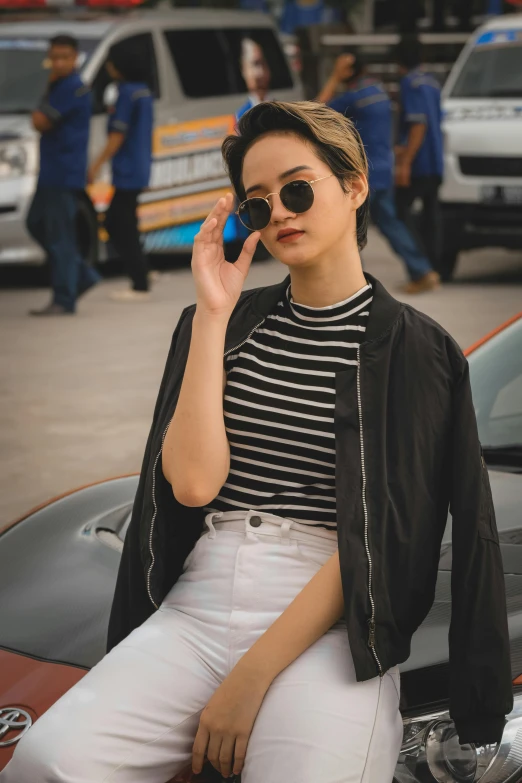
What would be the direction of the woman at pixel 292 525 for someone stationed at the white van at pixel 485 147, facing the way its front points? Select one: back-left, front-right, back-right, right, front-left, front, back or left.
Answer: front

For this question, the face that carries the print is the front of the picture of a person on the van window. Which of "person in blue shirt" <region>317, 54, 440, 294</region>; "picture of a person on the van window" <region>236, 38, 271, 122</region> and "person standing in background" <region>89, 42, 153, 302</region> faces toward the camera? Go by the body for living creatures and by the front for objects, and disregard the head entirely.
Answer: "picture of a person on the van window" <region>236, 38, 271, 122</region>

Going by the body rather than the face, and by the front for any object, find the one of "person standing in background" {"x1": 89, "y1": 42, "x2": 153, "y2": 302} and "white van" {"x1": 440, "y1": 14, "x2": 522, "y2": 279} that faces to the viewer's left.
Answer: the person standing in background

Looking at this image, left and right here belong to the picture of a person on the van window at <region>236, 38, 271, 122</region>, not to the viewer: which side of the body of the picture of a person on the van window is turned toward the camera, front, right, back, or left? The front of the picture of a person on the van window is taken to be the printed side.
front

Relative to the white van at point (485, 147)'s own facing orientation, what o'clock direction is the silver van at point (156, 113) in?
the silver van at point (156, 113) is roughly at 3 o'clock from the white van at point (485, 147).

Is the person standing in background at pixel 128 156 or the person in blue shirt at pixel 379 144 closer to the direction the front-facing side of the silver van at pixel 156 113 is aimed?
the person standing in background

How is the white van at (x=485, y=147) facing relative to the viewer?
toward the camera

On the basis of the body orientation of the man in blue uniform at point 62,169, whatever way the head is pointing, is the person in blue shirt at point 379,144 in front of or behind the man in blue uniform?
behind
